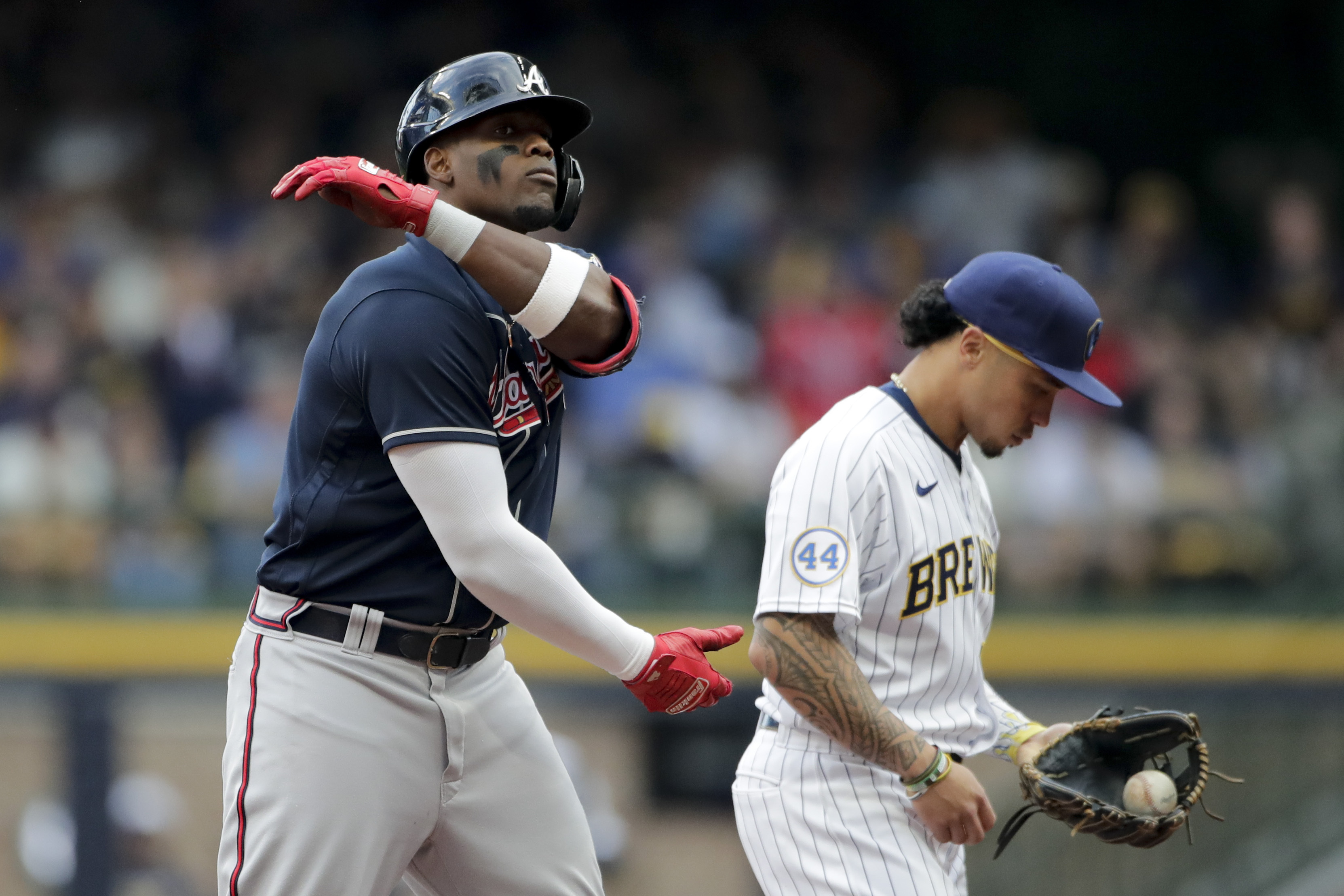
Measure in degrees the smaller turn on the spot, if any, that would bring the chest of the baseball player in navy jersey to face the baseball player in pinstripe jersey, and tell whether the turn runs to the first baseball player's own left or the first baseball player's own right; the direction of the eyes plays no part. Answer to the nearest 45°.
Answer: approximately 45° to the first baseball player's own left

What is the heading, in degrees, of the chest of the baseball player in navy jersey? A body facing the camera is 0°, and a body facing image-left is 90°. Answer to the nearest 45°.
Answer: approximately 315°

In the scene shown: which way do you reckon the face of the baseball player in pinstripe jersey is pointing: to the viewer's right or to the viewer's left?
to the viewer's right
